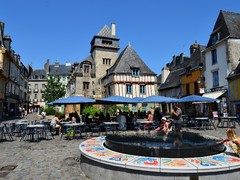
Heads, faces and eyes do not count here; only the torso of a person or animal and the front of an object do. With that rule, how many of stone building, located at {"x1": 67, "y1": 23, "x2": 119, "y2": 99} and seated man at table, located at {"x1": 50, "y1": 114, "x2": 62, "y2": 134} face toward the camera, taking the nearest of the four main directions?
1

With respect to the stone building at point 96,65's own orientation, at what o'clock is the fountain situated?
The fountain is roughly at 12 o'clock from the stone building.

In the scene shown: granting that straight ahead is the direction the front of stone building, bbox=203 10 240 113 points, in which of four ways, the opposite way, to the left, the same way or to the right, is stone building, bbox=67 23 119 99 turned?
to the left

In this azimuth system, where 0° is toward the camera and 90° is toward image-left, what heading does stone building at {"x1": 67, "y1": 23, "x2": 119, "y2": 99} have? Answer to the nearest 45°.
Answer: approximately 0°

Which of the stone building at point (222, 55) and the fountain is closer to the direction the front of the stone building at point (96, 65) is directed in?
the fountain
